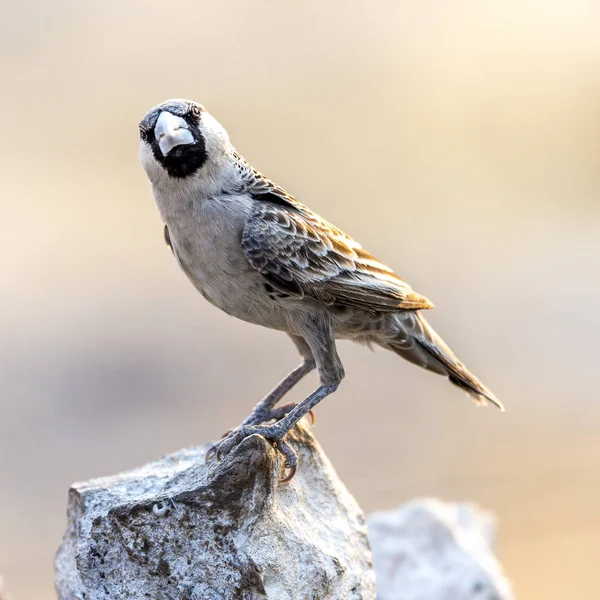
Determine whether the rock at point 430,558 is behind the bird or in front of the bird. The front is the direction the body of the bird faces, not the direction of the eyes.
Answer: behind

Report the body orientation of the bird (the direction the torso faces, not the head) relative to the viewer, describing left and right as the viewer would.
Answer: facing the viewer and to the left of the viewer
